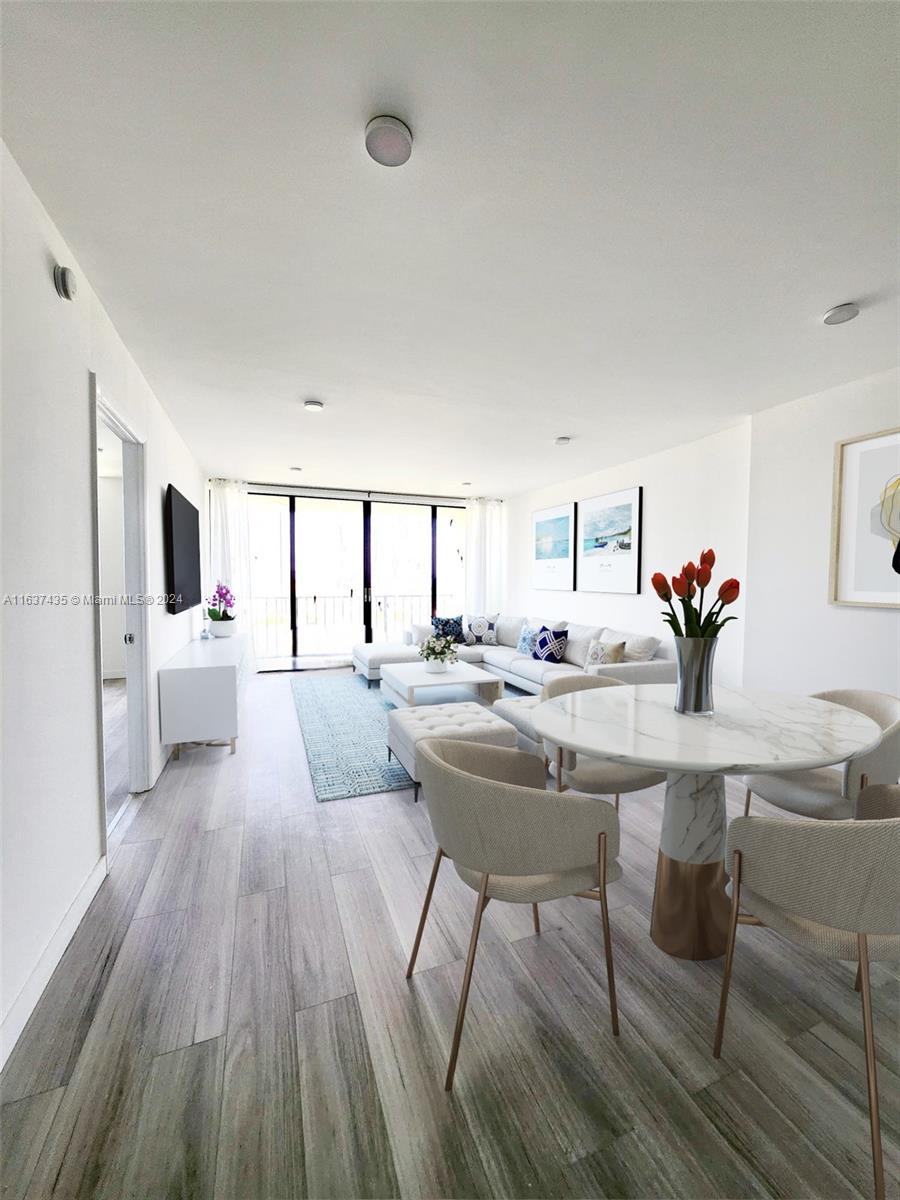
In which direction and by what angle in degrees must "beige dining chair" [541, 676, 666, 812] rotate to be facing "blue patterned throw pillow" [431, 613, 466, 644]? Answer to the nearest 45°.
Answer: approximately 180°

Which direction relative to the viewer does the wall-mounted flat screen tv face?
to the viewer's right

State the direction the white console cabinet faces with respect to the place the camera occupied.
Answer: facing to the right of the viewer

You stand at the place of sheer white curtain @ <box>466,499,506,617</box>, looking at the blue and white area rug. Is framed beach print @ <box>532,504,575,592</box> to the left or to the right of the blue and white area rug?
left

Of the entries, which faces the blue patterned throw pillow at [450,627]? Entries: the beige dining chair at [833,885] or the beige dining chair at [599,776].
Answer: the beige dining chair at [833,885]

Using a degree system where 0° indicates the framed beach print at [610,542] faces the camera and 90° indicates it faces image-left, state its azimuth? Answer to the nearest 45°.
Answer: approximately 45°

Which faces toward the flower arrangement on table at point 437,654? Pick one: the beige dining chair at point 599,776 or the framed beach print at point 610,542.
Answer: the framed beach print

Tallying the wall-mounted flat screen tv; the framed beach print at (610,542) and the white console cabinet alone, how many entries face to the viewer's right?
2

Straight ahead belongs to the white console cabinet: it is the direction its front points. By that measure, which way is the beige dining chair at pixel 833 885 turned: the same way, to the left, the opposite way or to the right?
to the left

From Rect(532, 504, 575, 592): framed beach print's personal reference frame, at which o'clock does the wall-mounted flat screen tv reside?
The wall-mounted flat screen tv is roughly at 12 o'clock from the framed beach print.
